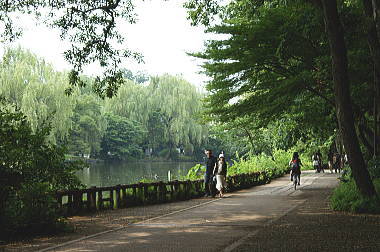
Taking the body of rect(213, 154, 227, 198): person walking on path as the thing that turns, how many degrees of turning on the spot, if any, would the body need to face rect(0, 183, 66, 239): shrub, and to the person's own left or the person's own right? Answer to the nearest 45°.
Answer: approximately 45° to the person's own right

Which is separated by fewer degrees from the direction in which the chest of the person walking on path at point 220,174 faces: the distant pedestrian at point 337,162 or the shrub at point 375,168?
the shrub

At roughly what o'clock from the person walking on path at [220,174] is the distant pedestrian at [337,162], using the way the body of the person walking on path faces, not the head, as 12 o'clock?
The distant pedestrian is roughly at 7 o'clock from the person walking on path.

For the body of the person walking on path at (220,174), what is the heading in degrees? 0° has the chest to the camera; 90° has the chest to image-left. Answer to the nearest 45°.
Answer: approximately 0°

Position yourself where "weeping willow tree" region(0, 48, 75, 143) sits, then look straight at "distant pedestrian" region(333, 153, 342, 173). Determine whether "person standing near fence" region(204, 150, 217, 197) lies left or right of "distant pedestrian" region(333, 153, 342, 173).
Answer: right

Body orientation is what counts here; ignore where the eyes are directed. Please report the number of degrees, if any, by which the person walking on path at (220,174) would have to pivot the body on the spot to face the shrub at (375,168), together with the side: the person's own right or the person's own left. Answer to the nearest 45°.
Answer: approximately 90° to the person's own left

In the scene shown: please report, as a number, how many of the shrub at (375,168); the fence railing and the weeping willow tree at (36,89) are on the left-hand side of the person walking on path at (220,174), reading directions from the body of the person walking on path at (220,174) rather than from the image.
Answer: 1

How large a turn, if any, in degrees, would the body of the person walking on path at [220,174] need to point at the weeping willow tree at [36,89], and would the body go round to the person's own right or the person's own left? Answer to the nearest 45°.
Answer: approximately 135° to the person's own right
